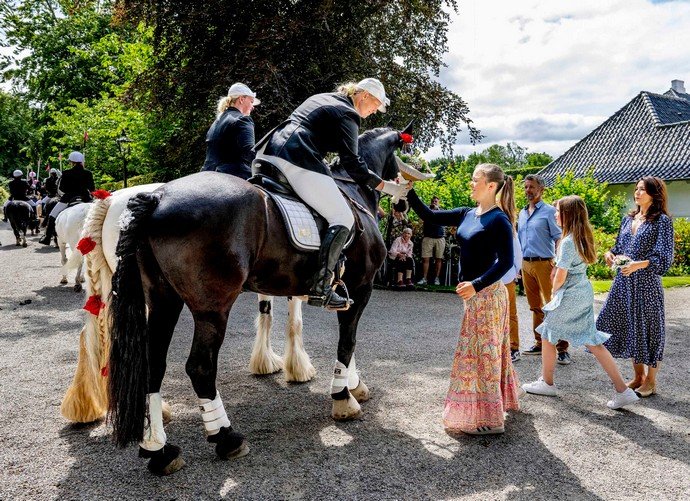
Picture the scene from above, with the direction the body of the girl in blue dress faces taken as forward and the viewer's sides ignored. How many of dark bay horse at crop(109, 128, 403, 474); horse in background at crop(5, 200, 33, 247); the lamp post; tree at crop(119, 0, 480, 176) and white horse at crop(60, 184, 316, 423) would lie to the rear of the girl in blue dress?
0

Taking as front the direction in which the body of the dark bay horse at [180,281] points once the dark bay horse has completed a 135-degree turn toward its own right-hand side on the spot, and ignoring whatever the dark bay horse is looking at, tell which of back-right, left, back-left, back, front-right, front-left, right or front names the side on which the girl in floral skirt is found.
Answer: left

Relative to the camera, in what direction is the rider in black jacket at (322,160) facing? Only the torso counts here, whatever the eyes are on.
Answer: to the viewer's right

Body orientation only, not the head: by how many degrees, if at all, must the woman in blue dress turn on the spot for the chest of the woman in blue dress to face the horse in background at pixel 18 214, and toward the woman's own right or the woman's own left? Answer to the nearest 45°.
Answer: approximately 45° to the woman's own right

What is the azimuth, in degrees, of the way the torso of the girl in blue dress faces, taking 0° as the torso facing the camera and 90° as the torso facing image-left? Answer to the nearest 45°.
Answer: approximately 90°

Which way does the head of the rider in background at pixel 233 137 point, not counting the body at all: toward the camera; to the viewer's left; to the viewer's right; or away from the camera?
to the viewer's right

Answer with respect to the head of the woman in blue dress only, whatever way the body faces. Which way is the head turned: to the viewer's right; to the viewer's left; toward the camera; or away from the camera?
to the viewer's left

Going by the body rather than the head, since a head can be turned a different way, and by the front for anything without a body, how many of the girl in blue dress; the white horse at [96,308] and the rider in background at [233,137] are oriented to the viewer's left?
1

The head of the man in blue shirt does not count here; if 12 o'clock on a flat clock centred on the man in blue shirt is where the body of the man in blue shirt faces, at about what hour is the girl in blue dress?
The girl in blue dress is roughly at 10 o'clock from the man in blue shirt.

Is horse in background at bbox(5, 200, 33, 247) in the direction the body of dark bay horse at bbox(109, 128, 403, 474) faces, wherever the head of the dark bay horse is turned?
no

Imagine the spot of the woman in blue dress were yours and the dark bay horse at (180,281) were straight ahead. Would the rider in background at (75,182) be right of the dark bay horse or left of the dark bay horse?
right

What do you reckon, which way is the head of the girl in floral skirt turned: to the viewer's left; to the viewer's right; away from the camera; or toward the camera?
to the viewer's left

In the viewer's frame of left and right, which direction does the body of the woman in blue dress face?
facing the viewer and to the left of the viewer

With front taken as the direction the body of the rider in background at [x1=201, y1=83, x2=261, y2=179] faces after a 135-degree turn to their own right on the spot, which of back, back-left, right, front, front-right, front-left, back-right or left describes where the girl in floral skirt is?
front-left

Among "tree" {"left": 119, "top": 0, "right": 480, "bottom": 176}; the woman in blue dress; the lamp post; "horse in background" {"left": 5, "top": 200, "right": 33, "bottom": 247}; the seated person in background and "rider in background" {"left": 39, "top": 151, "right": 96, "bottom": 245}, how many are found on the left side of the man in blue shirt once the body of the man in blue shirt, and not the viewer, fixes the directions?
1

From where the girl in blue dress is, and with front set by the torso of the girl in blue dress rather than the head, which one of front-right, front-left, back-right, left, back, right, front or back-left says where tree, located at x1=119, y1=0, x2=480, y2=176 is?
front-right
